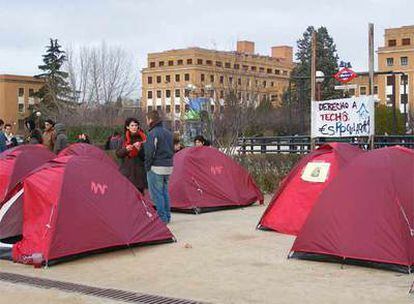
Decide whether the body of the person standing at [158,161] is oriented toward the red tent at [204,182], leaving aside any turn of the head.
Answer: no

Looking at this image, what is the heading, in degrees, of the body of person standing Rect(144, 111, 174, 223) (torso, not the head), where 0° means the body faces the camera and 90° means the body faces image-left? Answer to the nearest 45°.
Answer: approximately 135°

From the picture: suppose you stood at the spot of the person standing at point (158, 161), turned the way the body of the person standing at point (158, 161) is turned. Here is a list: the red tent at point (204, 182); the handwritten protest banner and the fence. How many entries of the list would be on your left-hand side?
0

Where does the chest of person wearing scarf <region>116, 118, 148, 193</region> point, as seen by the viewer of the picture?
toward the camera

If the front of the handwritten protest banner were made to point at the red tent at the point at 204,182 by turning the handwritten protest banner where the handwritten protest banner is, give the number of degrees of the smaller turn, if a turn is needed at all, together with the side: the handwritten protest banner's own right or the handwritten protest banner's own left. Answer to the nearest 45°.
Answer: approximately 45° to the handwritten protest banner's own right

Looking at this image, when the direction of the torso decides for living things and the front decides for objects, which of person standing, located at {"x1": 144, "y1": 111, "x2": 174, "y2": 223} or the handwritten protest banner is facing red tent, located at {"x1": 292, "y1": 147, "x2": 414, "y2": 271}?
the handwritten protest banner

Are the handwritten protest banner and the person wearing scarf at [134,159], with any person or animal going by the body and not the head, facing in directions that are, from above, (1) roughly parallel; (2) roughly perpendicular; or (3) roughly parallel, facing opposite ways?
roughly parallel

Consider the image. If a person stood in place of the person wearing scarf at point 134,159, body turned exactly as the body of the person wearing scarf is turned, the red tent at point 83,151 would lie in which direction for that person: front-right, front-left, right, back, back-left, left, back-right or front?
front-right

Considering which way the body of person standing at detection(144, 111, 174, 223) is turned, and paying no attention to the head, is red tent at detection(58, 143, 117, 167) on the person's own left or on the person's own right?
on the person's own left

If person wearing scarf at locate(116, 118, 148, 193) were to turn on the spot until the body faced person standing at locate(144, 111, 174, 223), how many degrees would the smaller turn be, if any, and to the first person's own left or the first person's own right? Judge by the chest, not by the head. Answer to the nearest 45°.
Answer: approximately 45° to the first person's own left

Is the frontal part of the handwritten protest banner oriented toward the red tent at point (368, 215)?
yes

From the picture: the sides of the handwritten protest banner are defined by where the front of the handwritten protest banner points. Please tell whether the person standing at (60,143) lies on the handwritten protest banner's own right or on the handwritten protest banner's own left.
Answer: on the handwritten protest banner's own right

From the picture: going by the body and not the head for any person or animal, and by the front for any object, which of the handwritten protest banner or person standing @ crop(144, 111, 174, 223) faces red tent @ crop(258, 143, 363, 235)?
the handwritten protest banner

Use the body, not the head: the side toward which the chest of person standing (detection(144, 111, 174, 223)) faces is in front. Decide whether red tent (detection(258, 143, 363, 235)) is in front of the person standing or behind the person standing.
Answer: behind

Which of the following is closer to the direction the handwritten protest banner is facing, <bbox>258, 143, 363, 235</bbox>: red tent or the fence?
the red tent

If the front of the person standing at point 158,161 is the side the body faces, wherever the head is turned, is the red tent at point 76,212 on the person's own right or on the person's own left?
on the person's own left

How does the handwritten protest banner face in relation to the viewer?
toward the camera

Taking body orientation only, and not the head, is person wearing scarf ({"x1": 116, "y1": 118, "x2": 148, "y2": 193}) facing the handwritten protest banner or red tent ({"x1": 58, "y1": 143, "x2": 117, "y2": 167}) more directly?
the red tent

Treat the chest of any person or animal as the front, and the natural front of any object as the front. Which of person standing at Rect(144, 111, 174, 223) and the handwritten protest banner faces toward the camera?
the handwritten protest banner
